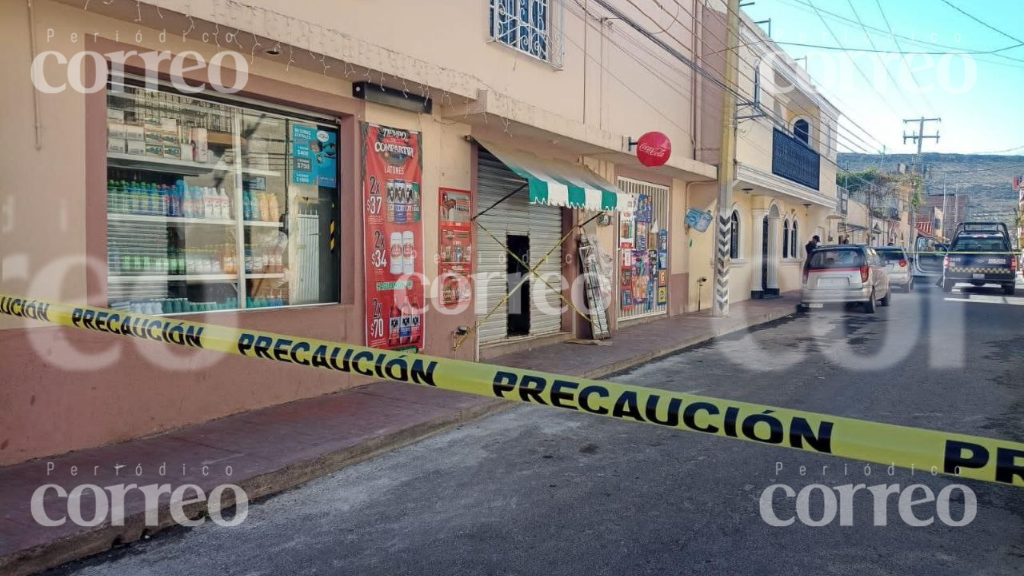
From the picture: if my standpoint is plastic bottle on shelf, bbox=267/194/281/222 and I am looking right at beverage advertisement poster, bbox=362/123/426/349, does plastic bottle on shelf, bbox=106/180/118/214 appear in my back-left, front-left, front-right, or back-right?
back-right

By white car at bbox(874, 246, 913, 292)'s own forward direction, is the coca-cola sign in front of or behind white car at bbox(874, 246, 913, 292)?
behind

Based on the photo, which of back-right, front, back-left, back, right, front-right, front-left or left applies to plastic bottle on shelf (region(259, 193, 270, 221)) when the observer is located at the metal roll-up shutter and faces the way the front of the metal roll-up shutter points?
right

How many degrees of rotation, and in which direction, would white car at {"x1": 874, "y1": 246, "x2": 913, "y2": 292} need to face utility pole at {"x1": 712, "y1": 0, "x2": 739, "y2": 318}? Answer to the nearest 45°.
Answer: approximately 180°

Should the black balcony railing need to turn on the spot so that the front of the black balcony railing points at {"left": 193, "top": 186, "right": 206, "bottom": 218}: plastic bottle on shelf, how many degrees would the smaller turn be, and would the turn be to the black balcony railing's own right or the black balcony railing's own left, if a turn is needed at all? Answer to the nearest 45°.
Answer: approximately 45° to the black balcony railing's own right

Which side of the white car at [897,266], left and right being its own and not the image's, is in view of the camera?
back

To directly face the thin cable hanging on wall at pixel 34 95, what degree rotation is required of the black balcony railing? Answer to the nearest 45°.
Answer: approximately 45° to its right

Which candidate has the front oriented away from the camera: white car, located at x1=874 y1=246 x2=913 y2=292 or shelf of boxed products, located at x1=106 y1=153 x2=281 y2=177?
the white car
